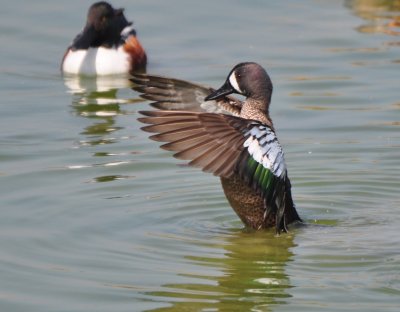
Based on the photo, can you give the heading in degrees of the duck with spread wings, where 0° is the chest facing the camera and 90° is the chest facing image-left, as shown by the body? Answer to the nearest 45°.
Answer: approximately 90°
